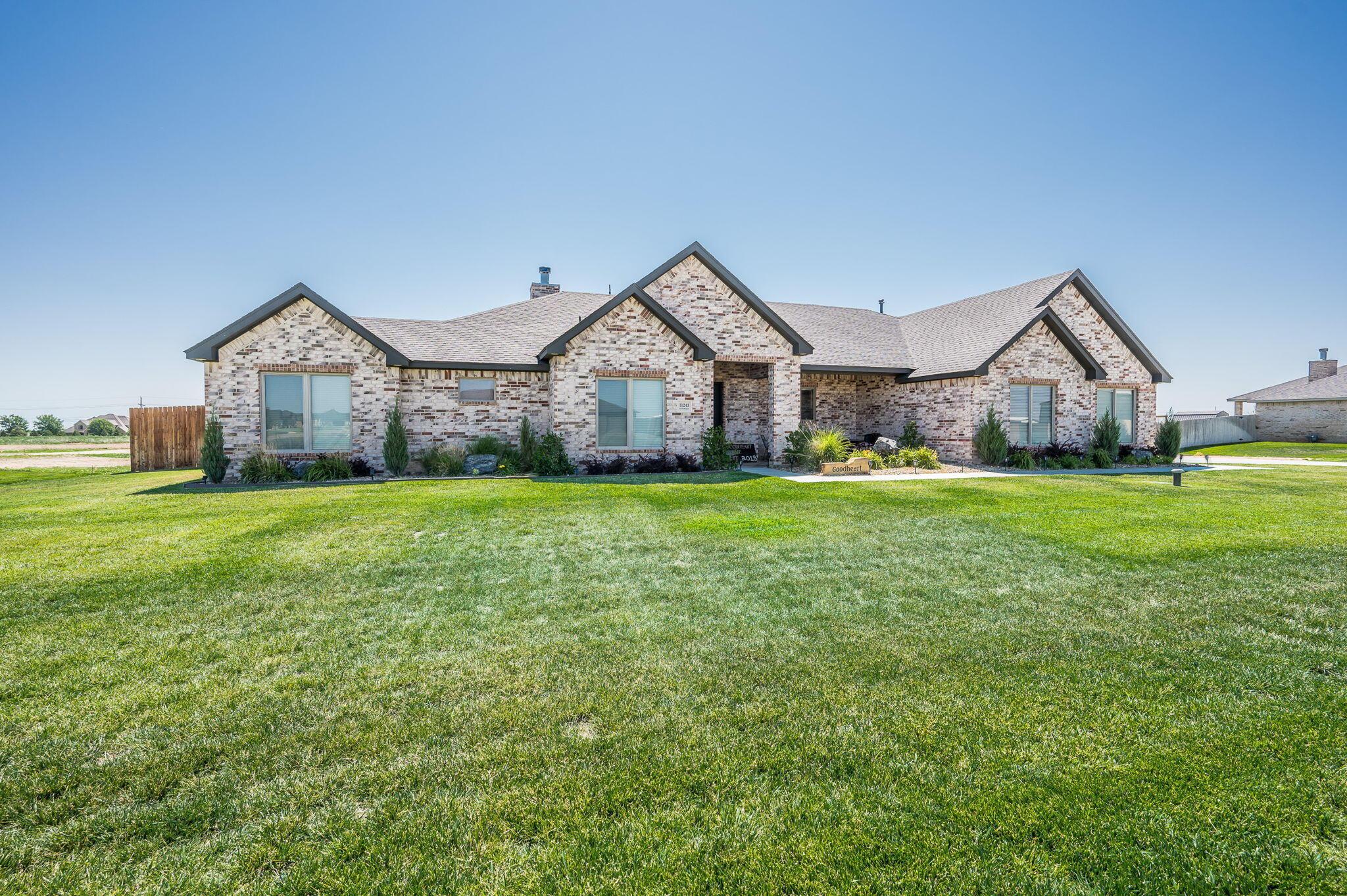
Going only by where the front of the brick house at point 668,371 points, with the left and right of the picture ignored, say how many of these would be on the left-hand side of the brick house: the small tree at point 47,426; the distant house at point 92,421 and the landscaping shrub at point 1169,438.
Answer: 1

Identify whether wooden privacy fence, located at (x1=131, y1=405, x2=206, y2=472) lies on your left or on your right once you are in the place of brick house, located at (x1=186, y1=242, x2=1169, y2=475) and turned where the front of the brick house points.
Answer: on your right

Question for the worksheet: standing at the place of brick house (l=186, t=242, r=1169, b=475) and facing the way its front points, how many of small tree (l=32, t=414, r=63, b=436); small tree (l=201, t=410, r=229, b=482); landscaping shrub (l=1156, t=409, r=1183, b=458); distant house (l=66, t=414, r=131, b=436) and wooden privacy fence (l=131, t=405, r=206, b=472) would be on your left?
1

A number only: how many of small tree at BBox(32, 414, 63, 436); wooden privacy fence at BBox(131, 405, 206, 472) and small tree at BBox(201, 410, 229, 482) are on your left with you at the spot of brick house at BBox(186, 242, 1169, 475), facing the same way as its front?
0

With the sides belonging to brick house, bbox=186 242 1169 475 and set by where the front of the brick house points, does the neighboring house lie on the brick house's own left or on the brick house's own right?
on the brick house's own left

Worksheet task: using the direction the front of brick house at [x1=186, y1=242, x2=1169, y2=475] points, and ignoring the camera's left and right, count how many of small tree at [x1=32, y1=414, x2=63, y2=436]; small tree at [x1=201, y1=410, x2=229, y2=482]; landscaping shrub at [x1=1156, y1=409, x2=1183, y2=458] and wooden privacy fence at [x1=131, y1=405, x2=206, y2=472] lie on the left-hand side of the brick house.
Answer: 1

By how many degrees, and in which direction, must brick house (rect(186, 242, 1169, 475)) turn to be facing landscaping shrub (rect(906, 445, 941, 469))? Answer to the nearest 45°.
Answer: approximately 90° to its left

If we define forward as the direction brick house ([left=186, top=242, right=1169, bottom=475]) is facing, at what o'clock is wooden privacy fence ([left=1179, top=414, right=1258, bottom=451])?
The wooden privacy fence is roughly at 8 o'clock from the brick house.

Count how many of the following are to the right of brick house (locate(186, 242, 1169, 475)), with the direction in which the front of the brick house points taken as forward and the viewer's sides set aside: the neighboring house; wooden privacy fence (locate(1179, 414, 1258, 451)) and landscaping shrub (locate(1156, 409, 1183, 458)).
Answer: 0

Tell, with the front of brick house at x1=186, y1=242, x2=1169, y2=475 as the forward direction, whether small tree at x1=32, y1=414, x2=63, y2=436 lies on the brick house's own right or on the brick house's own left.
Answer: on the brick house's own right

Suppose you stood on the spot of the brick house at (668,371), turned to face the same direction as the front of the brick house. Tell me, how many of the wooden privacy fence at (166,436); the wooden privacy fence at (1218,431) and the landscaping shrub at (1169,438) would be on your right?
1

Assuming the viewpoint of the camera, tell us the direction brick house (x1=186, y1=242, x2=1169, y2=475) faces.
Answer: facing the viewer
